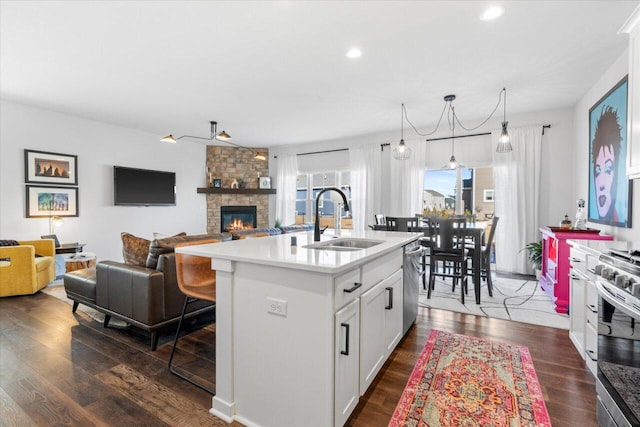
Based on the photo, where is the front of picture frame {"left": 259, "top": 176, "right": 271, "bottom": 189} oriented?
toward the camera

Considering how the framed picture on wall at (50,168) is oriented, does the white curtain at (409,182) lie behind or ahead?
ahead

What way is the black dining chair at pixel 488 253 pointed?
to the viewer's left

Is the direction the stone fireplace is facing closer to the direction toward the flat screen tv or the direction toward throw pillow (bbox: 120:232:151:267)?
the throw pillow

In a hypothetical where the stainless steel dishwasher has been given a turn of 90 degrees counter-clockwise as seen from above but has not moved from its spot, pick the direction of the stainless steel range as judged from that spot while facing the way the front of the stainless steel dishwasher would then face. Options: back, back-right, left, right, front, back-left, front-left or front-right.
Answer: back-right

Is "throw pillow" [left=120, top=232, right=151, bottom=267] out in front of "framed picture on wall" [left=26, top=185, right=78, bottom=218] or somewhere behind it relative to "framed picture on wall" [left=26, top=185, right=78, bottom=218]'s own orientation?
in front

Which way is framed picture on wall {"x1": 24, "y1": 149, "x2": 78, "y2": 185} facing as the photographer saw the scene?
facing the viewer and to the right of the viewer

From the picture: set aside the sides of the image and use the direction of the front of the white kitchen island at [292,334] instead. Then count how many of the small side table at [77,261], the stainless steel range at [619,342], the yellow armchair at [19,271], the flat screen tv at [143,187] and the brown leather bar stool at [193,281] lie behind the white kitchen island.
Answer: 4

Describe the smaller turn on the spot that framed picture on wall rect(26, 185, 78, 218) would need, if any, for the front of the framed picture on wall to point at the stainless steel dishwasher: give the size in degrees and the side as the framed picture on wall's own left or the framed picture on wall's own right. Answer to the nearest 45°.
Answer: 0° — it already faces it

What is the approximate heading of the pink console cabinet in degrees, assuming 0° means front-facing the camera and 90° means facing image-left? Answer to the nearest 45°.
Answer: approximately 90°

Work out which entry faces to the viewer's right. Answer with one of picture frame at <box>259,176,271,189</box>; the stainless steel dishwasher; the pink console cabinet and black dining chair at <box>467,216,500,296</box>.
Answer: the stainless steel dishwasher

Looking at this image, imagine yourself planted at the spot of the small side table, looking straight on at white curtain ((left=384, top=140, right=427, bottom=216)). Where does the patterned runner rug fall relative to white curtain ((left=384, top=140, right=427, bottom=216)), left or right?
right

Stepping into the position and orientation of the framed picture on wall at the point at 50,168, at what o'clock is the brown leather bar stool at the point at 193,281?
The brown leather bar stool is roughly at 1 o'clock from the framed picture on wall.

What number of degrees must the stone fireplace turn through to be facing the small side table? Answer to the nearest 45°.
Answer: approximately 45° to its right
